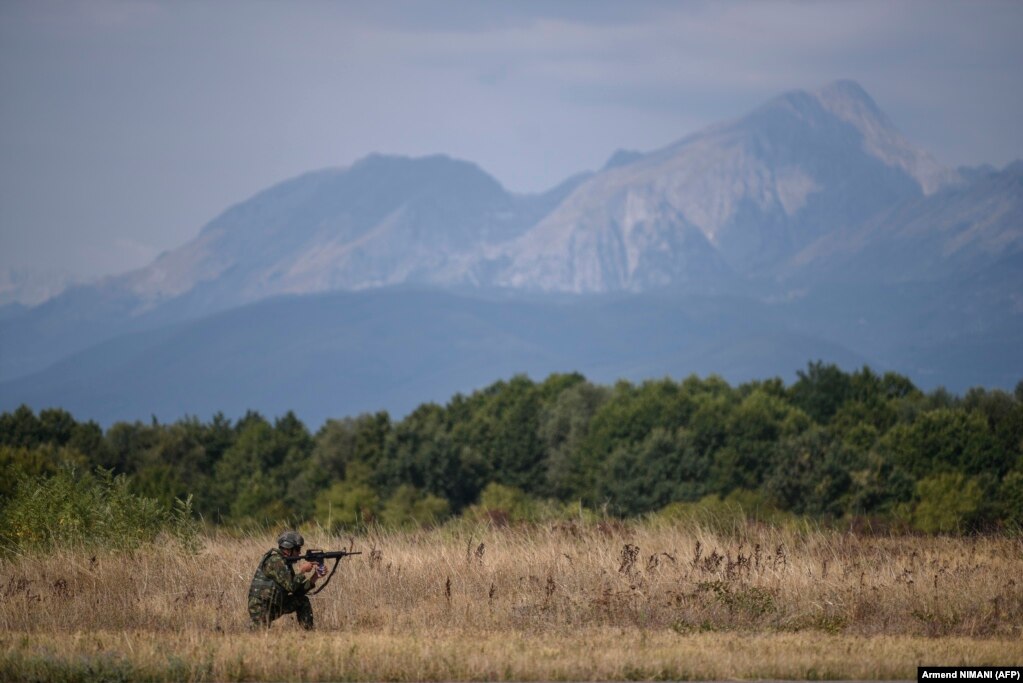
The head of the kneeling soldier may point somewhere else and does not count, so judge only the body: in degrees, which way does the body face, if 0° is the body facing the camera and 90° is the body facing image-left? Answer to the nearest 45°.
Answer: approximately 270°

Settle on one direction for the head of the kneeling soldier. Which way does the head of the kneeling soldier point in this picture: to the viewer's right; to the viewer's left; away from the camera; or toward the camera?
to the viewer's right

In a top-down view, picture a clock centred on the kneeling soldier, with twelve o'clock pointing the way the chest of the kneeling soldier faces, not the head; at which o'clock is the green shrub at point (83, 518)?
The green shrub is roughly at 8 o'clock from the kneeling soldier.
